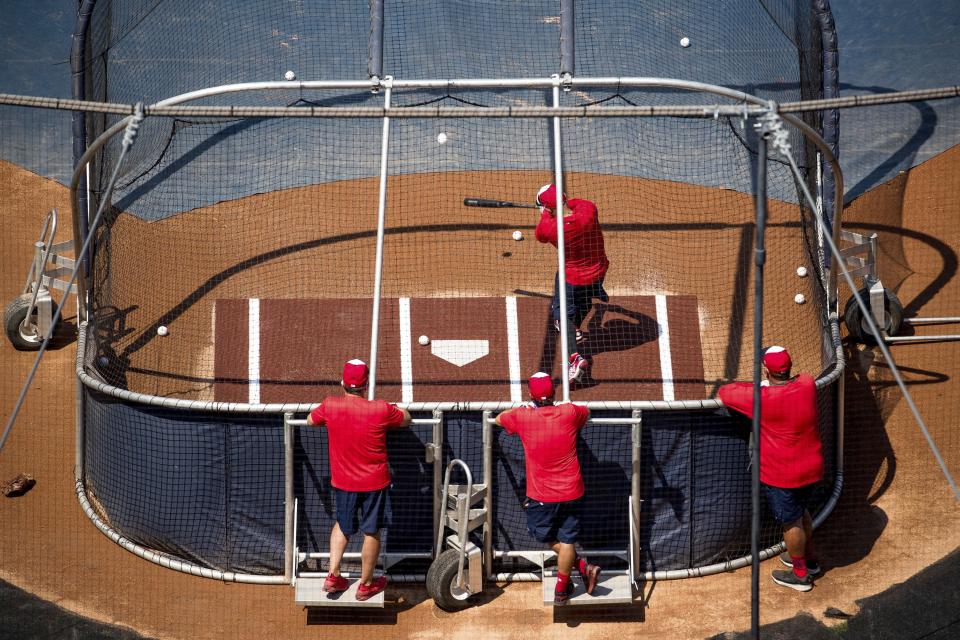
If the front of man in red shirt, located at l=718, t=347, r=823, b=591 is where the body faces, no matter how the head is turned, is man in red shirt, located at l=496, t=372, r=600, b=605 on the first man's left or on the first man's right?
on the first man's left

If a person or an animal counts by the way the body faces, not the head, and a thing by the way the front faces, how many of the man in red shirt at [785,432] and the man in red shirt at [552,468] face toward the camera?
0

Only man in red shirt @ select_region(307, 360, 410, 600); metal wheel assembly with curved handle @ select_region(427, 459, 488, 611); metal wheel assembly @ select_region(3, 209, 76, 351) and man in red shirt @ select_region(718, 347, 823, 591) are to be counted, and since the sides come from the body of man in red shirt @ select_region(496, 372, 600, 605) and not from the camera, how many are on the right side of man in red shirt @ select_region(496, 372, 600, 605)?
1

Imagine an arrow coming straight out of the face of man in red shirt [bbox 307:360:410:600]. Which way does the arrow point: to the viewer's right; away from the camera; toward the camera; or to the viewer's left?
away from the camera

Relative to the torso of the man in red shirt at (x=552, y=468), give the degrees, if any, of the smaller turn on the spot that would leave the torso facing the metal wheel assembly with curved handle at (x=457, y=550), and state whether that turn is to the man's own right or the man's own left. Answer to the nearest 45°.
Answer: approximately 90° to the man's own left

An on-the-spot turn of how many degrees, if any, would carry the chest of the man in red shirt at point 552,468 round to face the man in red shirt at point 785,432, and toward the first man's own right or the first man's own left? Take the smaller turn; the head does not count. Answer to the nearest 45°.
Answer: approximately 90° to the first man's own right

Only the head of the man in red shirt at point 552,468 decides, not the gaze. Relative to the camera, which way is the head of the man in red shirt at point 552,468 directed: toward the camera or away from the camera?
away from the camera

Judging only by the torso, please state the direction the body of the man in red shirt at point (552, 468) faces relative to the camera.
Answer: away from the camera

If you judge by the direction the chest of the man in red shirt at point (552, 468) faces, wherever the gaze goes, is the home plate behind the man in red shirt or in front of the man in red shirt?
in front

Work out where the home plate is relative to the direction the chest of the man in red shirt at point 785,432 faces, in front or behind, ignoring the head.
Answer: in front

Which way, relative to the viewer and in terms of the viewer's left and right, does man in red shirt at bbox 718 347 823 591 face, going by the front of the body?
facing away from the viewer and to the left of the viewer
